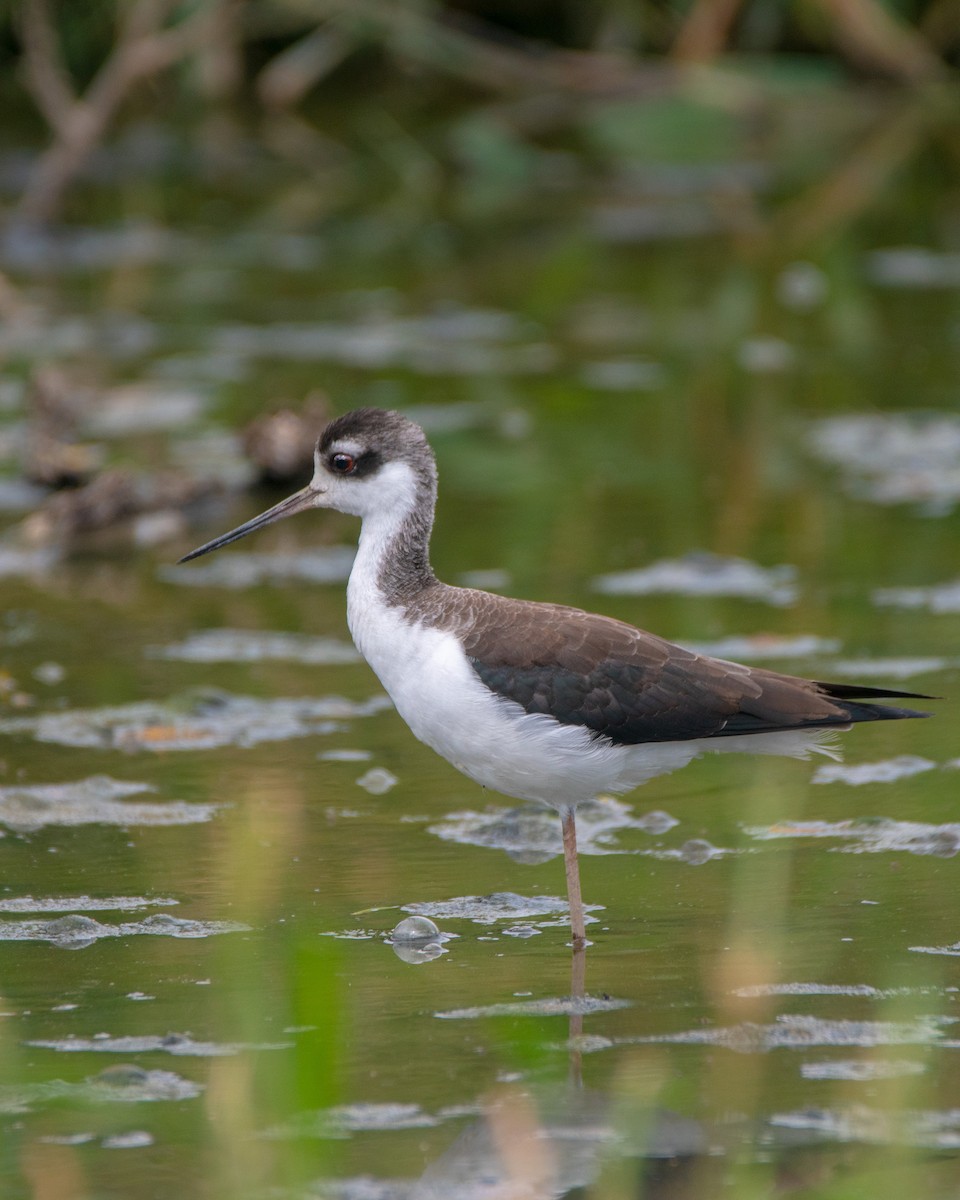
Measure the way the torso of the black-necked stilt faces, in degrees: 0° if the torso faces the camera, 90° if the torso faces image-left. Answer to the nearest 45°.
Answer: approximately 90°

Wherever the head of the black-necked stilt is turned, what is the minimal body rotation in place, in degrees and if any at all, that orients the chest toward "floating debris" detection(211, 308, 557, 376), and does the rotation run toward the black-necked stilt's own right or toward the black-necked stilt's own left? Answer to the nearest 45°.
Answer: approximately 90° to the black-necked stilt's own right

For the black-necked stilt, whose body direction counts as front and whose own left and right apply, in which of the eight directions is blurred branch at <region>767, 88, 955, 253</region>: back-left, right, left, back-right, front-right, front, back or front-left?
right

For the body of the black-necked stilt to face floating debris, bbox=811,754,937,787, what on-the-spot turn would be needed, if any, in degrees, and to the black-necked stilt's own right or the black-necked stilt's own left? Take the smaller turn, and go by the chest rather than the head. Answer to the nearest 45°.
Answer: approximately 135° to the black-necked stilt's own right

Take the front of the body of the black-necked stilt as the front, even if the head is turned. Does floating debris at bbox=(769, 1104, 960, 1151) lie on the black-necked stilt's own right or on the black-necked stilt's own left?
on the black-necked stilt's own left

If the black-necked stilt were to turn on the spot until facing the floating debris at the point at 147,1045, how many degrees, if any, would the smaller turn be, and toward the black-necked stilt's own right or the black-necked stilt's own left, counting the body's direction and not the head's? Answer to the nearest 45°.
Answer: approximately 45° to the black-necked stilt's own left

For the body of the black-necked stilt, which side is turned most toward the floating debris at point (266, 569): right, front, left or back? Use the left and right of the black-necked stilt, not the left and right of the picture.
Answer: right

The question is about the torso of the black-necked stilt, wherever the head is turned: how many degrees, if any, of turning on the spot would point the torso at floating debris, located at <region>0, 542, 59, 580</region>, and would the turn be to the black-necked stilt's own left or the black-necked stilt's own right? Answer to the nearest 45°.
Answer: approximately 45° to the black-necked stilt's own right

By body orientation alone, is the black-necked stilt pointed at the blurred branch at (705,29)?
no

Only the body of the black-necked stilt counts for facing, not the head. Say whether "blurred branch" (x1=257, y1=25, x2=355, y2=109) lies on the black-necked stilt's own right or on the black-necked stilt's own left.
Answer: on the black-necked stilt's own right

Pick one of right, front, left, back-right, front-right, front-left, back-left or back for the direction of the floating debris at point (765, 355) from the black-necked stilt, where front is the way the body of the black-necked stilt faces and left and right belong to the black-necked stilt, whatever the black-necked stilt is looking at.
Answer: right

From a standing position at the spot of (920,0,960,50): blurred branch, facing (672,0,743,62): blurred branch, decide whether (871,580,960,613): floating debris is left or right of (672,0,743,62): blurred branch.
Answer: left

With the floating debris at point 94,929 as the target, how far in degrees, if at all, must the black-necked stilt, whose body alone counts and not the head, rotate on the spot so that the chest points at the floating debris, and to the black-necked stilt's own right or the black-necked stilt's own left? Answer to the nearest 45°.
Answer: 0° — it already faces it

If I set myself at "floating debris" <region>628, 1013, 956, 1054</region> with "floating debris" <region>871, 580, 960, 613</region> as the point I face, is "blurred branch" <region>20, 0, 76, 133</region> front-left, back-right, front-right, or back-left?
front-left

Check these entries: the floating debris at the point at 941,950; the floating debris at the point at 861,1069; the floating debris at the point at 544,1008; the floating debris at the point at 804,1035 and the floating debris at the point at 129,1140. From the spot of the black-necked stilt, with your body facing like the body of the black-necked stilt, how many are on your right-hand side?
0
